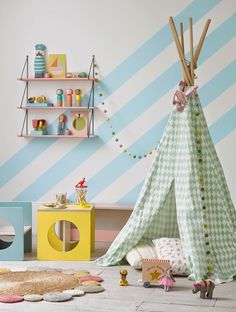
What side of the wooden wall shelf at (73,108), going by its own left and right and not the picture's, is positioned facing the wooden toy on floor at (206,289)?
front

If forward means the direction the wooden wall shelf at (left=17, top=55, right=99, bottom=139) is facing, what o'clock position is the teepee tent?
The teepee tent is roughly at 11 o'clock from the wooden wall shelf.

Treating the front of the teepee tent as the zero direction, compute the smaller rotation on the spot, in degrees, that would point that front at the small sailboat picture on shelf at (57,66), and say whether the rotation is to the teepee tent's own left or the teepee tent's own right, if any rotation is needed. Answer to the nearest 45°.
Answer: approximately 90° to the teepee tent's own right

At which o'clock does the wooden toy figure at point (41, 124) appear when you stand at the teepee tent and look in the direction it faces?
The wooden toy figure is roughly at 3 o'clock from the teepee tent.

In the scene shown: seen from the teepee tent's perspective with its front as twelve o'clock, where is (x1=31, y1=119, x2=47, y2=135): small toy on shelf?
The small toy on shelf is roughly at 3 o'clock from the teepee tent.

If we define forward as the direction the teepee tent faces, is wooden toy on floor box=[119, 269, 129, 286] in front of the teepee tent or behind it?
in front

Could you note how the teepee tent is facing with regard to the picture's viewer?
facing the viewer and to the left of the viewer

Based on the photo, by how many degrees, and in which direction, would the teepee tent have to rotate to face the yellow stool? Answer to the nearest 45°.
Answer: approximately 45° to its right

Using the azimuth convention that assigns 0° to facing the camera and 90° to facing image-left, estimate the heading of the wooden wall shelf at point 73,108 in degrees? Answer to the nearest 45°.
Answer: approximately 0°

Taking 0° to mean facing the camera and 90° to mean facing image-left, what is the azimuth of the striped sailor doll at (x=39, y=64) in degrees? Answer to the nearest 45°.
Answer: approximately 0°
